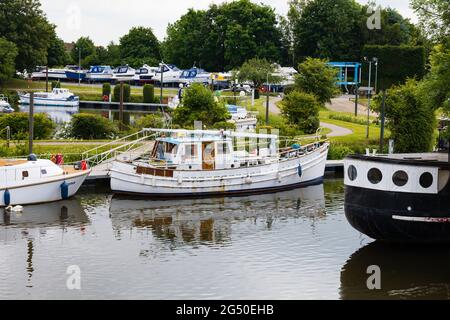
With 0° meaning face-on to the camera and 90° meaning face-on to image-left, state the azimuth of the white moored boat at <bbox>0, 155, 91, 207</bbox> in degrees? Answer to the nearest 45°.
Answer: approximately 270°

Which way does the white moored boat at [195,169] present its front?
to the viewer's right

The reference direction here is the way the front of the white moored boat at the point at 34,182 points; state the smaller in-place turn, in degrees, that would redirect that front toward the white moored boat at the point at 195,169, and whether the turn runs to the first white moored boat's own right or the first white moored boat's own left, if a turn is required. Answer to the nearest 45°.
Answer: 0° — it already faces it

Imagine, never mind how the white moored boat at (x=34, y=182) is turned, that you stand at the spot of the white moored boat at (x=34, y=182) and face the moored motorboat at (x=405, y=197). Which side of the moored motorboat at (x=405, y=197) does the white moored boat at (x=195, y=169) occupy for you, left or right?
left

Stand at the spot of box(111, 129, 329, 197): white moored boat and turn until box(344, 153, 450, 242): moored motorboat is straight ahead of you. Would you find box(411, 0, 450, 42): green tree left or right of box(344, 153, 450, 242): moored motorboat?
left
